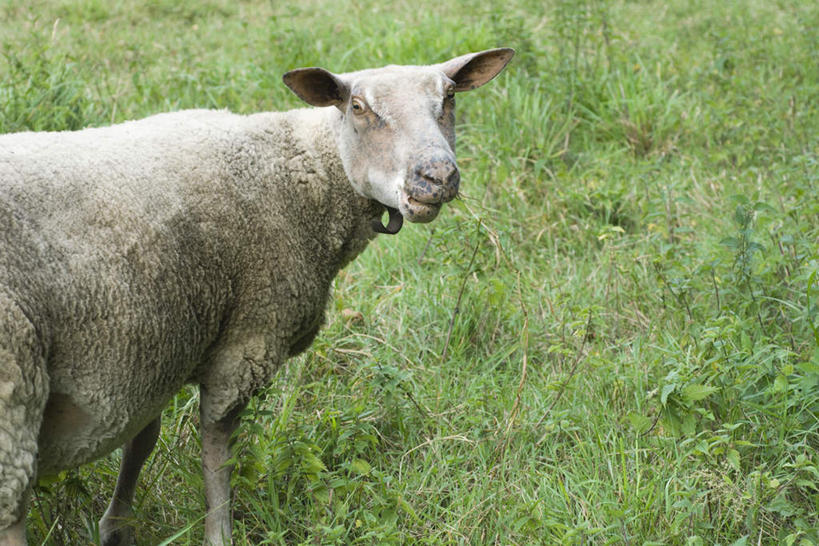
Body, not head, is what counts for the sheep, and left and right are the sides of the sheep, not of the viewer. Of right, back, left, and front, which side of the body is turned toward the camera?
right
